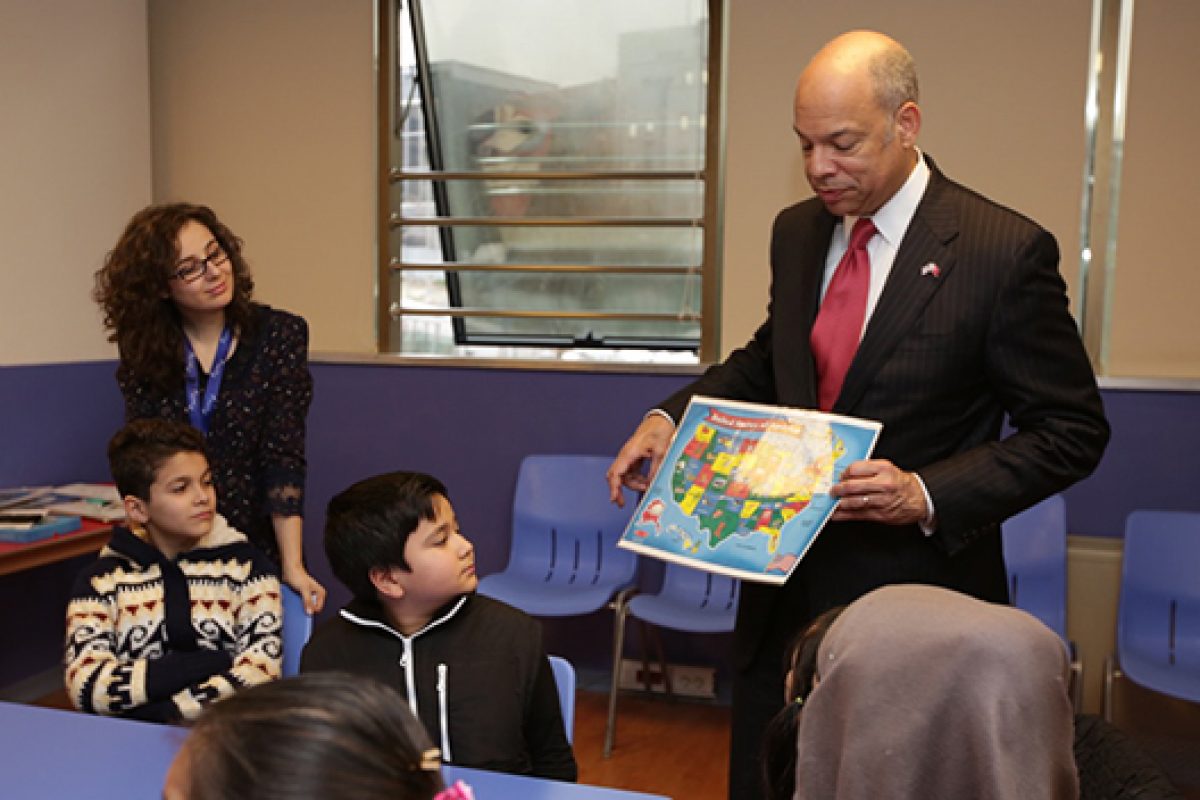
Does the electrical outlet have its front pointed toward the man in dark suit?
yes

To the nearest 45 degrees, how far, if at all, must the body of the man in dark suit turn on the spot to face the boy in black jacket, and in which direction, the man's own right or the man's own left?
approximately 45° to the man's own right

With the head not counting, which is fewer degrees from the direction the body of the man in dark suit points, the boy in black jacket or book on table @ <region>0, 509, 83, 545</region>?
the boy in black jacket

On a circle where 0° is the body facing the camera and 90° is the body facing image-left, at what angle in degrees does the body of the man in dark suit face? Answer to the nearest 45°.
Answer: approximately 45°

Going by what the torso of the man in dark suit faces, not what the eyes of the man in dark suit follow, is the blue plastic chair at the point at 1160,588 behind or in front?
behind

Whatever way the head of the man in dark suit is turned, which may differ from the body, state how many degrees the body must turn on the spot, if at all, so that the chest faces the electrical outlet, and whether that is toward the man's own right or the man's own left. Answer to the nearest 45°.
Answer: approximately 135° to the man's own right

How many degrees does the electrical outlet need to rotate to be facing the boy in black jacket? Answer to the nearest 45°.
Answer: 0° — it already faces them

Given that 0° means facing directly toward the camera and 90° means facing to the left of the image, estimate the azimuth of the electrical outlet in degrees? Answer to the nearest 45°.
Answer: approximately 0°

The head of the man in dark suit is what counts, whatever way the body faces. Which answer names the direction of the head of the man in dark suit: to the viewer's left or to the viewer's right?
to the viewer's left

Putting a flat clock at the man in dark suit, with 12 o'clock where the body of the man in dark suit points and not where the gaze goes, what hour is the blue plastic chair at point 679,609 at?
The blue plastic chair is roughly at 4 o'clock from the man in dark suit.

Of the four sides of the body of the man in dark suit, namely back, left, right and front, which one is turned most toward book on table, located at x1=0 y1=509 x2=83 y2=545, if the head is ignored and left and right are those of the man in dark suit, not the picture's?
right
